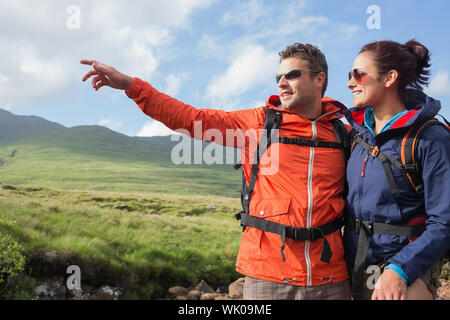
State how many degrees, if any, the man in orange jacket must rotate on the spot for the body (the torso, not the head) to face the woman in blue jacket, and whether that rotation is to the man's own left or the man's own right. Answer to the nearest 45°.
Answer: approximately 45° to the man's own left

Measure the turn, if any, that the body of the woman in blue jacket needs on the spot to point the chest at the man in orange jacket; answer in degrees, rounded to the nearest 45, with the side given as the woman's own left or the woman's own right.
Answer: approximately 45° to the woman's own right

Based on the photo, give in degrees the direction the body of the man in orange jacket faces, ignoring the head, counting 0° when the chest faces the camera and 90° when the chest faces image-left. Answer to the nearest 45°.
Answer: approximately 0°

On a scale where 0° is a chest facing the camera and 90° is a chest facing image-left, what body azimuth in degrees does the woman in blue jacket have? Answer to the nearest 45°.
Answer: approximately 45°

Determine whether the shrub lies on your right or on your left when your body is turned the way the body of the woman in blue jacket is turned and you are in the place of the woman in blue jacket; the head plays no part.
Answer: on your right
